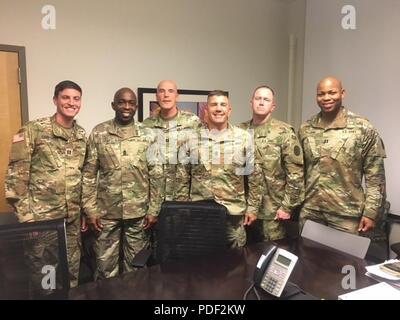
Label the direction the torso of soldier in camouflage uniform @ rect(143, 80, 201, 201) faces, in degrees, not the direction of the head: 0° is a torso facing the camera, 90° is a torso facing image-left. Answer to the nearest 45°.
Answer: approximately 0°

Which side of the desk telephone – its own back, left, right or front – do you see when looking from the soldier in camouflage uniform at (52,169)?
right

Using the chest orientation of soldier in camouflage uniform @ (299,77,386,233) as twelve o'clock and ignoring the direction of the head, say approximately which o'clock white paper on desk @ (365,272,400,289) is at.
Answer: The white paper on desk is roughly at 10 o'clock from the soldier in camouflage uniform.

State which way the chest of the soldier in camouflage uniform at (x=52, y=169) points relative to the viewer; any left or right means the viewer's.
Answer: facing the viewer and to the right of the viewer

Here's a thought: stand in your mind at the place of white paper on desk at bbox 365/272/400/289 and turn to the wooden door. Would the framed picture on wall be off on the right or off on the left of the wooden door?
right

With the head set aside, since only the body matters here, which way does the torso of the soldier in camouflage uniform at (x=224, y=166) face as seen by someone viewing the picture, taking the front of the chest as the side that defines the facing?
toward the camera

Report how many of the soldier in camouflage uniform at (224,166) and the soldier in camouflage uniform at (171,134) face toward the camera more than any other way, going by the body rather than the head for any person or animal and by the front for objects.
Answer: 2

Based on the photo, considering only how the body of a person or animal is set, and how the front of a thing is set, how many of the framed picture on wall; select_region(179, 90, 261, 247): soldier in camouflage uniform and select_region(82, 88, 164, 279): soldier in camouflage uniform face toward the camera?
3

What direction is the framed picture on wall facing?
toward the camera

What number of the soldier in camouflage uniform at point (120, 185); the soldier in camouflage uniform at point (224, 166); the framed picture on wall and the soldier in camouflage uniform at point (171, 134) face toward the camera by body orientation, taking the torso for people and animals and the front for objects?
4

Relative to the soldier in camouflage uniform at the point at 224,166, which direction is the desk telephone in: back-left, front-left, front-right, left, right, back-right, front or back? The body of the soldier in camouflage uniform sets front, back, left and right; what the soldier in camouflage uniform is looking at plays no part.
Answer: front
